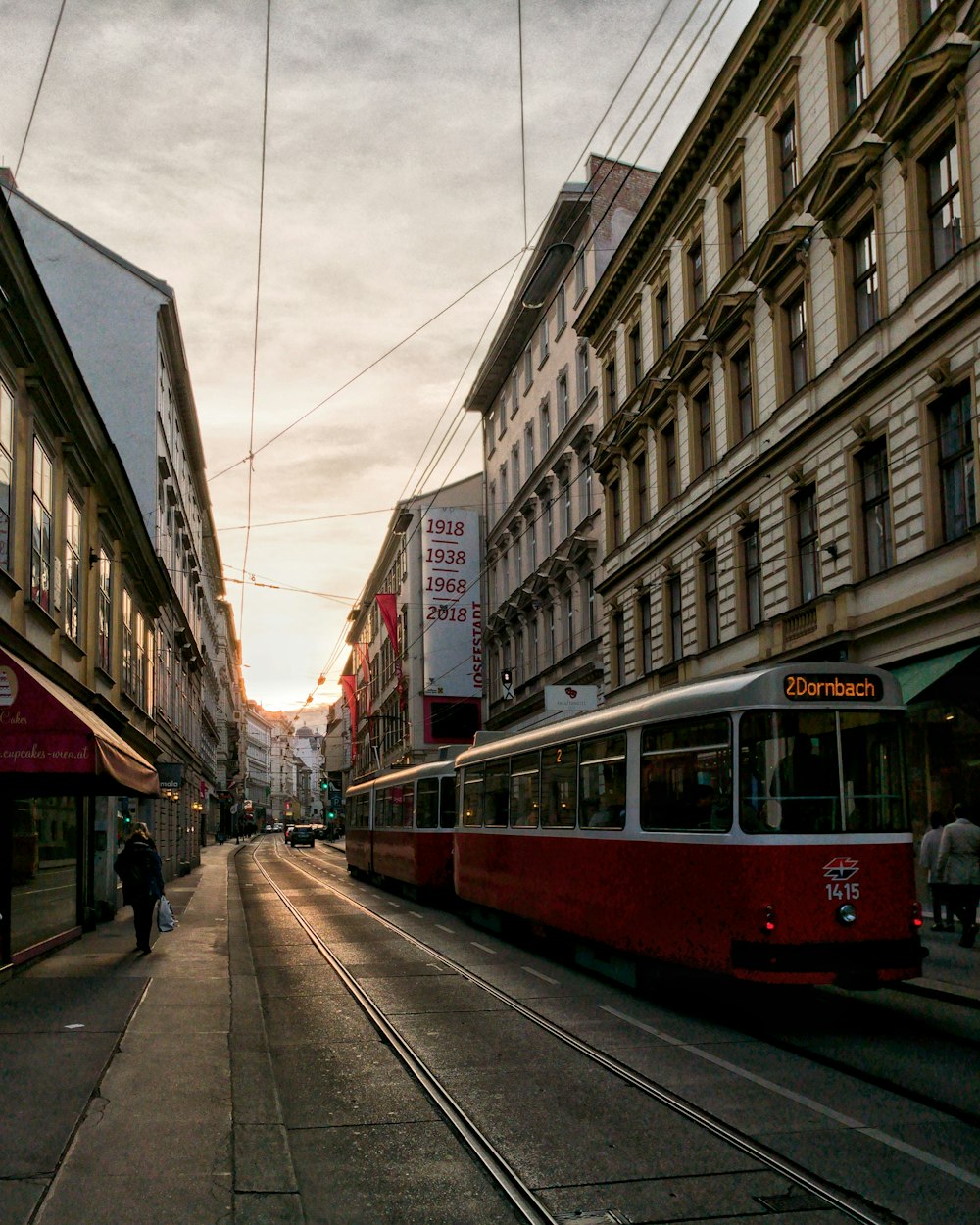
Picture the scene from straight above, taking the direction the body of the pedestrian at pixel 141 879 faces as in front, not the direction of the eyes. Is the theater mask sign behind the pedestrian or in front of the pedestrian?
in front

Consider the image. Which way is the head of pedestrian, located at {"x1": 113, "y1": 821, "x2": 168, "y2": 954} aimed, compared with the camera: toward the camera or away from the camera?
away from the camera

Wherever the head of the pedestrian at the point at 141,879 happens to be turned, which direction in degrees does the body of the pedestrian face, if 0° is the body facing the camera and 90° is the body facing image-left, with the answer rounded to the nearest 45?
approximately 180°

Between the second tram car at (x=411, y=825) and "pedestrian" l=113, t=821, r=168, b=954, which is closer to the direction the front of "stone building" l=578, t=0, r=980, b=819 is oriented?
the pedestrian

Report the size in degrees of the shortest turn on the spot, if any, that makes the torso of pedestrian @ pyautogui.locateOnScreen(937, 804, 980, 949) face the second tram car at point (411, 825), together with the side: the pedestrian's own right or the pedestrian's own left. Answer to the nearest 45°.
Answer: approximately 45° to the pedestrian's own left

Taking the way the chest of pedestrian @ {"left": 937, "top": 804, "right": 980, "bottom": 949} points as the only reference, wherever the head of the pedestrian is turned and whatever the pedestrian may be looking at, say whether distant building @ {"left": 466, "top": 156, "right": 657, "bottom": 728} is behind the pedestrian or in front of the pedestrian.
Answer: in front

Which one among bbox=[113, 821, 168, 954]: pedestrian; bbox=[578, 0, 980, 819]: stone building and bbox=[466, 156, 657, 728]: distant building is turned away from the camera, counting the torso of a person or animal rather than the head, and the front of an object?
the pedestrian

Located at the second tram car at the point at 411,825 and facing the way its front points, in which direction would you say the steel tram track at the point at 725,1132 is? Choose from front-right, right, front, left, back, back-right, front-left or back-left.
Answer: back-left

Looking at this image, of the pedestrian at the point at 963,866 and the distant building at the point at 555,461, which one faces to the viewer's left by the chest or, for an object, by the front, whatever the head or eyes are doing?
the distant building

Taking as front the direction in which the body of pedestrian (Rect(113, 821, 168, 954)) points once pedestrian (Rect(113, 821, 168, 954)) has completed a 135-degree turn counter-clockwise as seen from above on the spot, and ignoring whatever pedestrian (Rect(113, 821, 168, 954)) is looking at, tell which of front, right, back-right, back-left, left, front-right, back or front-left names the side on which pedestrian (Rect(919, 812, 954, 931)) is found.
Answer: back-left

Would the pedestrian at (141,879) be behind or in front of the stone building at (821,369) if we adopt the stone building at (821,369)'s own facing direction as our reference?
in front
